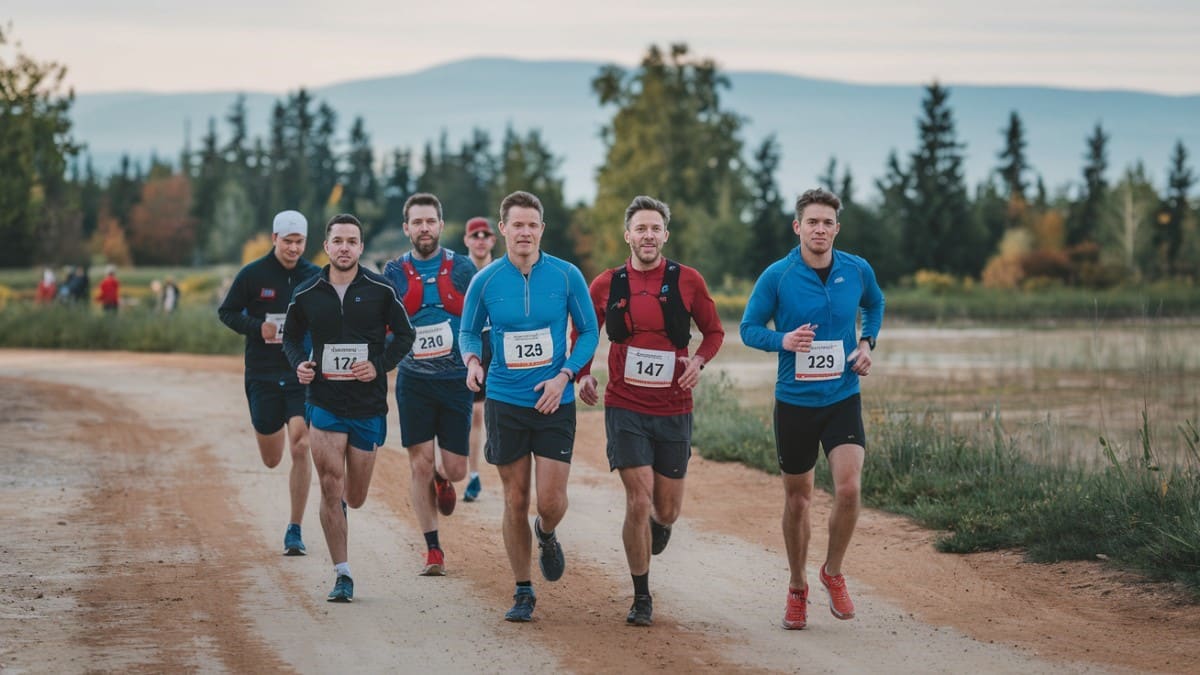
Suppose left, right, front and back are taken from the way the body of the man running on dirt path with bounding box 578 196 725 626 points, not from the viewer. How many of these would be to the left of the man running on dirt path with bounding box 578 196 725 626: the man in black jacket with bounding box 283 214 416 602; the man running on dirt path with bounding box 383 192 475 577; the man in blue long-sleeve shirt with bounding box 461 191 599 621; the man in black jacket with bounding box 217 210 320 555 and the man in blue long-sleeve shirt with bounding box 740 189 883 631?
1

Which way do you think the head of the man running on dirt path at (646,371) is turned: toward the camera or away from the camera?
toward the camera

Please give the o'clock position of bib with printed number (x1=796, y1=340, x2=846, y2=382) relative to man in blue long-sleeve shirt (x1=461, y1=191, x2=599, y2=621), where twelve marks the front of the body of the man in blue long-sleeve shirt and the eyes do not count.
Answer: The bib with printed number is roughly at 9 o'clock from the man in blue long-sleeve shirt.

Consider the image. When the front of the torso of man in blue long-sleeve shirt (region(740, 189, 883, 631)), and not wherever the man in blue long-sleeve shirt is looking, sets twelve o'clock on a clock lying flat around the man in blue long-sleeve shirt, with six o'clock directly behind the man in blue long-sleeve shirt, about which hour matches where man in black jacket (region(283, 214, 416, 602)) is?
The man in black jacket is roughly at 3 o'clock from the man in blue long-sleeve shirt.

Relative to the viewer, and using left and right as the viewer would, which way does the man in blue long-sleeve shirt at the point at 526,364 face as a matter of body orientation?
facing the viewer

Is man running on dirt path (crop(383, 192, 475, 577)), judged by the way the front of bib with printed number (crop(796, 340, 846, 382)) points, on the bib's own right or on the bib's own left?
on the bib's own right

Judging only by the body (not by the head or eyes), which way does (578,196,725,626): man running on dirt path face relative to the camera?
toward the camera

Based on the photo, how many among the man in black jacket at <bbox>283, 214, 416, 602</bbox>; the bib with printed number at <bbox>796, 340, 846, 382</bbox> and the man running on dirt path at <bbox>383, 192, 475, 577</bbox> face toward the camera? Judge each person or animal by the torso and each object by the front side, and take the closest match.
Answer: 3

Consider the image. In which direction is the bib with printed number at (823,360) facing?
toward the camera

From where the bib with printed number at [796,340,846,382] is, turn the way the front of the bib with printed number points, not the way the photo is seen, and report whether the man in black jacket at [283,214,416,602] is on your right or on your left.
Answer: on your right

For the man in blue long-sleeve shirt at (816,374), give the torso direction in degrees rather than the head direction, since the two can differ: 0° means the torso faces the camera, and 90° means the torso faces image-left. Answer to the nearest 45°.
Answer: approximately 0°
